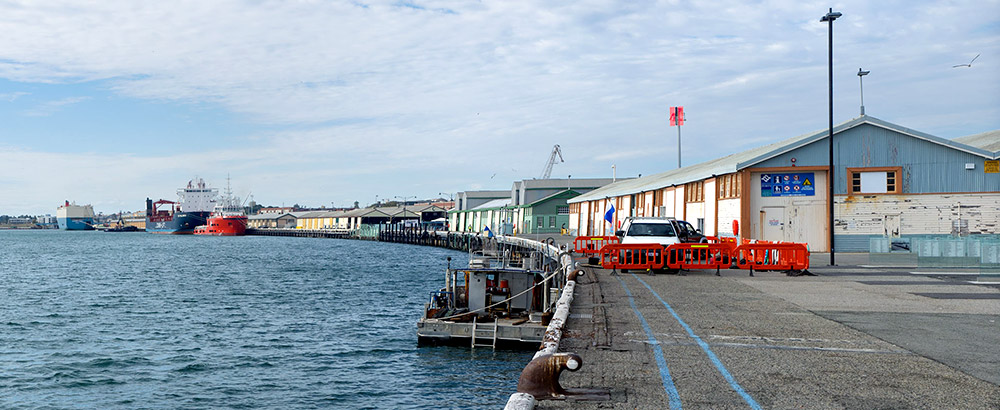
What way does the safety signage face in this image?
toward the camera

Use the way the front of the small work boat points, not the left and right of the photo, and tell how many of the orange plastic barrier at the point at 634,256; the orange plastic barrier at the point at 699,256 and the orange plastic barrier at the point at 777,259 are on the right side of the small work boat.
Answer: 3

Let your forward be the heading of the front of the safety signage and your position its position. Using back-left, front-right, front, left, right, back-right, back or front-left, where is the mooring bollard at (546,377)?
front

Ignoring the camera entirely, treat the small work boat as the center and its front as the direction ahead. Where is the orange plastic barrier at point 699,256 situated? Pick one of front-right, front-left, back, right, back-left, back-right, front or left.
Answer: right

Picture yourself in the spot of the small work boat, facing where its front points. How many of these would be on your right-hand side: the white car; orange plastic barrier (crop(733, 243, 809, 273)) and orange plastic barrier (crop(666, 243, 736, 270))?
3

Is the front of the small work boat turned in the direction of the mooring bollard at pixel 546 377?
no

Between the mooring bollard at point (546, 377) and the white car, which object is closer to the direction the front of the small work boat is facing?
the white car

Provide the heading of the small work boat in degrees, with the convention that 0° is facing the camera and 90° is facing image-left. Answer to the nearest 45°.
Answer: approximately 180°

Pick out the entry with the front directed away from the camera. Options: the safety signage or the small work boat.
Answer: the small work boat

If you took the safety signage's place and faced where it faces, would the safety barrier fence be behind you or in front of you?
in front

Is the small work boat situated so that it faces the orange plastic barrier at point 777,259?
no

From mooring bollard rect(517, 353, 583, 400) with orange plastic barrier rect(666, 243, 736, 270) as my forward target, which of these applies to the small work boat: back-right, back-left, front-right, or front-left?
front-left

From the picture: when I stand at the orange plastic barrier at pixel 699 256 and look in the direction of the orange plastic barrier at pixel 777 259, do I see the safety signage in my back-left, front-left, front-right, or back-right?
front-left

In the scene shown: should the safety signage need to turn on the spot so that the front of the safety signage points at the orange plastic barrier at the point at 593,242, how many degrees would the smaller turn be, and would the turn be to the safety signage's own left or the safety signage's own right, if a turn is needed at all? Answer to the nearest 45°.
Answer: approximately 45° to the safety signage's own right

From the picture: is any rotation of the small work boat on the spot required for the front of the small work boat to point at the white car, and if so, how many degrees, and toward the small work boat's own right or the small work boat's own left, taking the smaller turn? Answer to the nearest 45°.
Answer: approximately 90° to the small work boat's own right

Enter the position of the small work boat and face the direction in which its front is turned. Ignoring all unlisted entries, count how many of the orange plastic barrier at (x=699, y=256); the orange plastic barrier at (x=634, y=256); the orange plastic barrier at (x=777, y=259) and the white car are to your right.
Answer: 4

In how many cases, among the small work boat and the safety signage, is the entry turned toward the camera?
1
